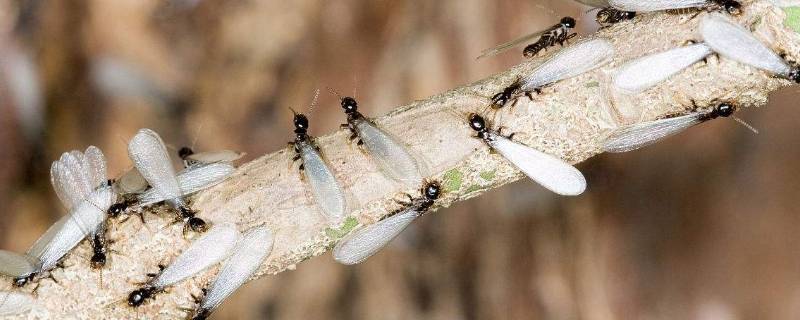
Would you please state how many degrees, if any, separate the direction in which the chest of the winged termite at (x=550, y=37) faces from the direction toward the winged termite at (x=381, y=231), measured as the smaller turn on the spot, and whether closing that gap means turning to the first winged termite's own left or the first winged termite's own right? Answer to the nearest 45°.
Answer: approximately 135° to the first winged termite's own right

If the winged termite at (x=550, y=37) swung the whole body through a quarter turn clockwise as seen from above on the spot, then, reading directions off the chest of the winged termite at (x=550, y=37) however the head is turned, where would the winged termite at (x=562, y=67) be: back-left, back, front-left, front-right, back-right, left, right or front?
front

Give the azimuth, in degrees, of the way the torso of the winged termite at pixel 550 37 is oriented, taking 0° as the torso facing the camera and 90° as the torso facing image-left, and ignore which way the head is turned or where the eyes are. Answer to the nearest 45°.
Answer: approximately 270°

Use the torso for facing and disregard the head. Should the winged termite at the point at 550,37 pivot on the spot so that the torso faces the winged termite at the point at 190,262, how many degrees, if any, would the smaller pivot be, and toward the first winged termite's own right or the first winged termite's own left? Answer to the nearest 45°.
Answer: approximately 135° to the first winged termite's own right
